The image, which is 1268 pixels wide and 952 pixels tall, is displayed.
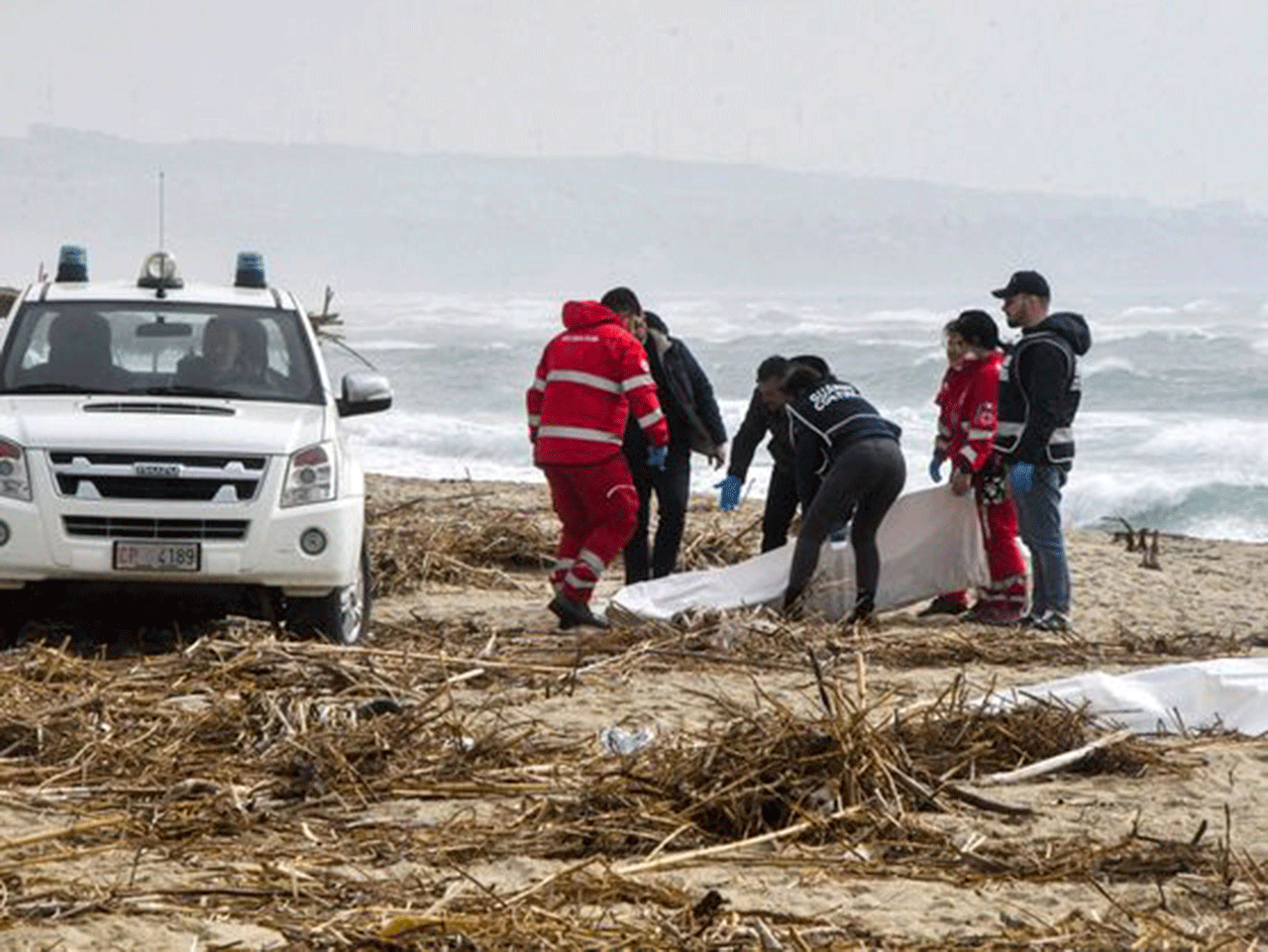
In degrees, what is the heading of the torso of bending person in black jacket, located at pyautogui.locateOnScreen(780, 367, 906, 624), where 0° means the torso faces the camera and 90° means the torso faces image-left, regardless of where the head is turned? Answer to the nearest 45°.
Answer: approximately 135°

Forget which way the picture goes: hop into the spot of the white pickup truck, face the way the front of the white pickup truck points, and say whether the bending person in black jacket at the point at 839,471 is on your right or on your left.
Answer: on your left

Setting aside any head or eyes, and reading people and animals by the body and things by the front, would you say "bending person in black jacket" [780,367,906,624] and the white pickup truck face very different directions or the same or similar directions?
very different directions

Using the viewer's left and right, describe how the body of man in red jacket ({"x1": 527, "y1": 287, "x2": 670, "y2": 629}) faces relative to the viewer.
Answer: facing away from the viewer and to the right of the viewer

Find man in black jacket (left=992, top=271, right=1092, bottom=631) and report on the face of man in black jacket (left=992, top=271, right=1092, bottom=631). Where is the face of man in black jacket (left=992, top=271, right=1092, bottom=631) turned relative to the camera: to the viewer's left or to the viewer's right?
to the viewer's left

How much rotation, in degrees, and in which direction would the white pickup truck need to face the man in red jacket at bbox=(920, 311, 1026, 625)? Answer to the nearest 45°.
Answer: approximately 90° to its left

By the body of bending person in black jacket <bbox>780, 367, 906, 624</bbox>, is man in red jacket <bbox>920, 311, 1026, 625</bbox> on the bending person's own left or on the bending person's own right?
on the bending person's own right

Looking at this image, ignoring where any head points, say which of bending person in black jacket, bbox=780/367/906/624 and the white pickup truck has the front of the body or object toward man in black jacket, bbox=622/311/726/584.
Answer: the bending person in black jacket

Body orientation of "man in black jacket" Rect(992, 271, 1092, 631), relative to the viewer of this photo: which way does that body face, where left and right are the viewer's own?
facing to the left of the viewer

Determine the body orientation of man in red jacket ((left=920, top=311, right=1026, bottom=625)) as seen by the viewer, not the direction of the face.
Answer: to the viewer's left
